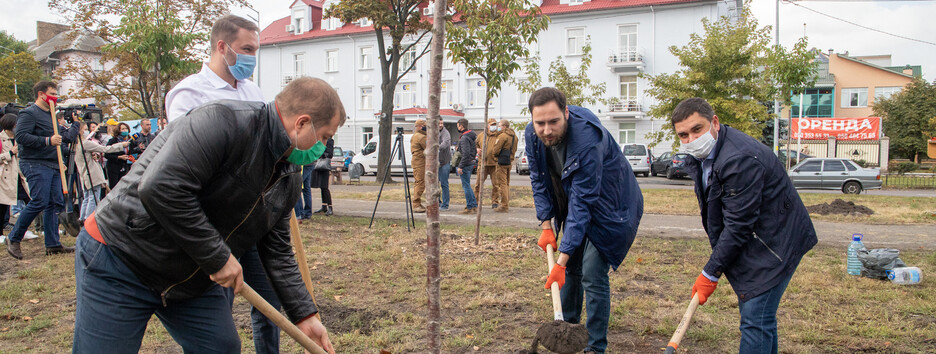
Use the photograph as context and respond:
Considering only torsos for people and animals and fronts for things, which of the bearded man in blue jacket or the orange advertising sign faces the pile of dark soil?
the orange advertising sign

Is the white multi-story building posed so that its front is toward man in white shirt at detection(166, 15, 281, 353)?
yes

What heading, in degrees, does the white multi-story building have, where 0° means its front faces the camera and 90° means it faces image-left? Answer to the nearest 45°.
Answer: approximately 0°

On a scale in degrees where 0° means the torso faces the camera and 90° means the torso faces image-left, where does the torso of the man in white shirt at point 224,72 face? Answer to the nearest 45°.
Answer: approximately 315°

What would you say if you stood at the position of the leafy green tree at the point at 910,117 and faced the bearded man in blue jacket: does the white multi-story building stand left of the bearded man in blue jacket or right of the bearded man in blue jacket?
right

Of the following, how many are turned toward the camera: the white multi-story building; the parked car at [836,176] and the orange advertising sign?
2
